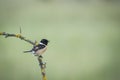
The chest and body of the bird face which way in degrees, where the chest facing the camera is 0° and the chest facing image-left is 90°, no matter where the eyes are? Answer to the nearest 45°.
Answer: approximately 270°
